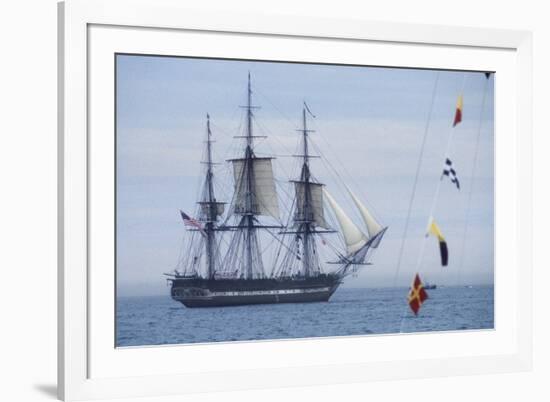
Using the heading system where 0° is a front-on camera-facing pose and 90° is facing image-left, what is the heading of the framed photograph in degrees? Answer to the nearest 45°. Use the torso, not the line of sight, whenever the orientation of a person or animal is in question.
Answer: approximately 315°
